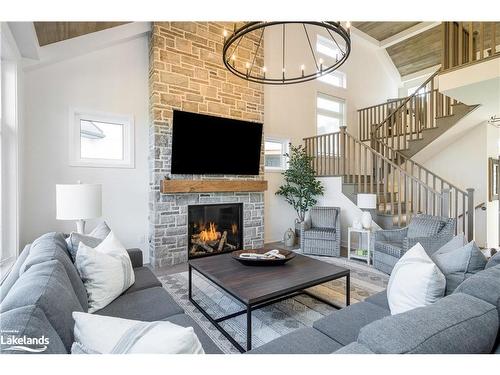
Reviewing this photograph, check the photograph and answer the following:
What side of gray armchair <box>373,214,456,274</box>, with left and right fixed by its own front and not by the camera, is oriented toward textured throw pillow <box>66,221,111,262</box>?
front

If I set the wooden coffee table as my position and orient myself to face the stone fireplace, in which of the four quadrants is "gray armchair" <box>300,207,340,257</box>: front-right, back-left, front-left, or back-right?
front-right

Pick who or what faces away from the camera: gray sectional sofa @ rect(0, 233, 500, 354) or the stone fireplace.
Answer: the gray sectional sofa

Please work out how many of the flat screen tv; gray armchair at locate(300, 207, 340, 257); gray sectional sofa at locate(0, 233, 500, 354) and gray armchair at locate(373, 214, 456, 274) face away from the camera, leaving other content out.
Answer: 1

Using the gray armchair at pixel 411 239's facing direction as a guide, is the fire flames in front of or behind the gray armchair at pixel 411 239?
in front

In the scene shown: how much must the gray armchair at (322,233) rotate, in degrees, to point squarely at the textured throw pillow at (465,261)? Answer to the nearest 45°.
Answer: approximately 45° to its left

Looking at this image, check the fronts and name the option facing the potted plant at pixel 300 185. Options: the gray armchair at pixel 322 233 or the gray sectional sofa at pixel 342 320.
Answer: the gray sectional sofa

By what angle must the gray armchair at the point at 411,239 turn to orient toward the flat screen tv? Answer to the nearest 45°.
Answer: approximately 45° to its right

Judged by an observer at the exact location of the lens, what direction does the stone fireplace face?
facing the viewer and to the right of the viewer

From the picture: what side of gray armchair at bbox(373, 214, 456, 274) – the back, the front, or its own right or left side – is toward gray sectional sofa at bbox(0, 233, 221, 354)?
front

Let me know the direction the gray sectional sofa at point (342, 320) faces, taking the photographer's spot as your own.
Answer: facing away from the viewer

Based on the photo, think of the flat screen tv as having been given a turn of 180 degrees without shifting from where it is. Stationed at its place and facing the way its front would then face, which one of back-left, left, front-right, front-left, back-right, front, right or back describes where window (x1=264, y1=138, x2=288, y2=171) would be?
right

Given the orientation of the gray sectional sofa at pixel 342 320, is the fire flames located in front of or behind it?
in front

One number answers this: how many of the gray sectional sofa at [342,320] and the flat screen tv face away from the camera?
1

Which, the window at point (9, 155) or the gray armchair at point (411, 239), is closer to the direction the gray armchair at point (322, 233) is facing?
the window

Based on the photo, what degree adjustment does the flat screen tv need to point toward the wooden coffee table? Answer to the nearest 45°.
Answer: approximately 45° to its right

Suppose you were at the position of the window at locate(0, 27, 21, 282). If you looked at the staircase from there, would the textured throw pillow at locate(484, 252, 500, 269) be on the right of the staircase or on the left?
right
